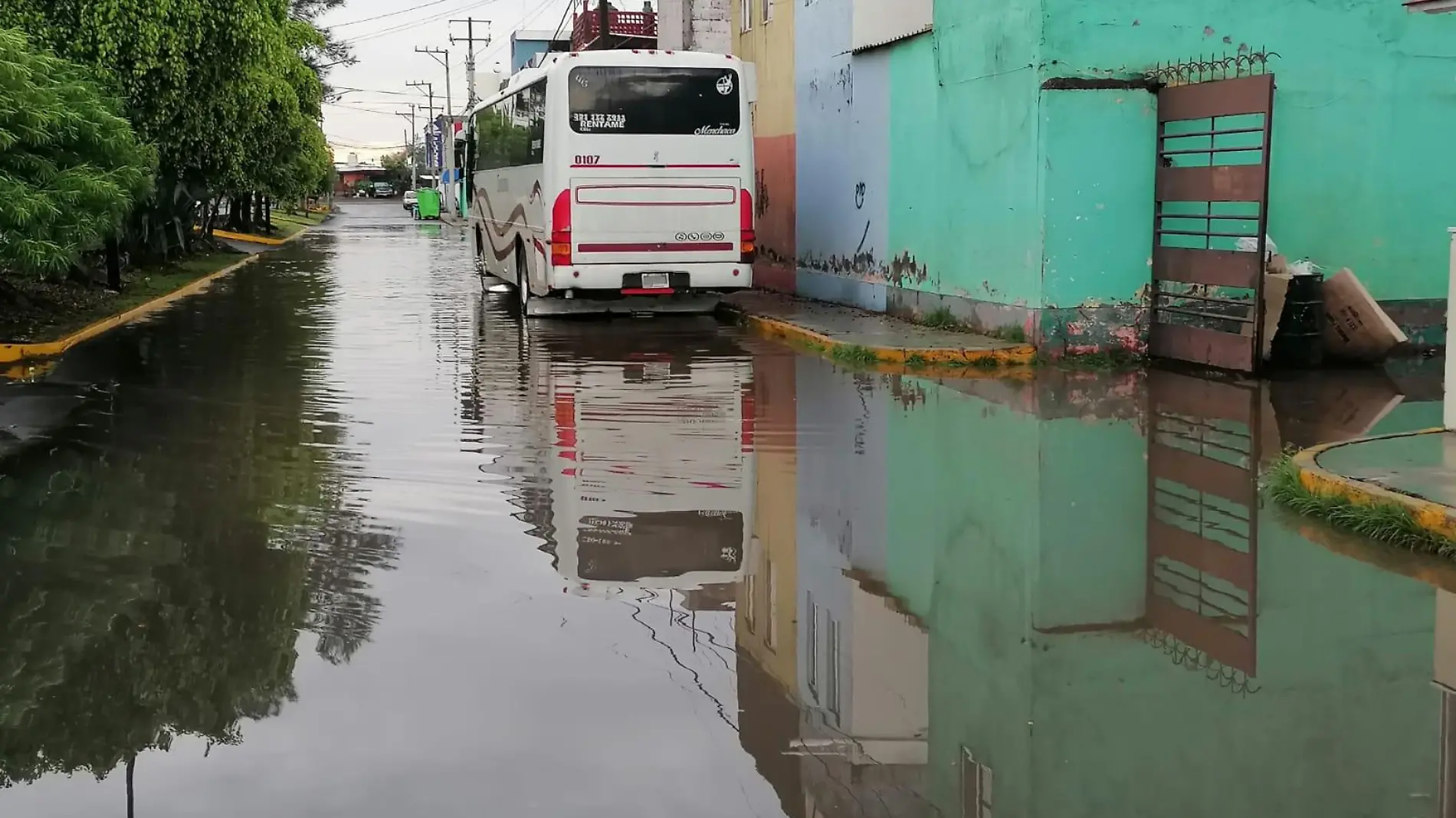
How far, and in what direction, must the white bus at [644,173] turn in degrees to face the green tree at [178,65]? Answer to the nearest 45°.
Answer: approximately 45° to its left

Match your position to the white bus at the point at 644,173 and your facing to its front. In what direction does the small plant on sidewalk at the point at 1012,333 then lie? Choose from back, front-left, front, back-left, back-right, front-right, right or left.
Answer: back-right

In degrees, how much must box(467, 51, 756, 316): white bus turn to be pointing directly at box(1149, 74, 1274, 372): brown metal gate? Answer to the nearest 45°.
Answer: approximately 135° to its right

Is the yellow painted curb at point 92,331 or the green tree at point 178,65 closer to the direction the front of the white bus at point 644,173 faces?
the green tree

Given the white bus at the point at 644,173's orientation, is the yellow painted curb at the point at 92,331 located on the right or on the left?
on its left

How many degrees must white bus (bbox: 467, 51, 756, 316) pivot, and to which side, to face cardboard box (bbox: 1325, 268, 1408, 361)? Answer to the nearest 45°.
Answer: approximately 135° to its right

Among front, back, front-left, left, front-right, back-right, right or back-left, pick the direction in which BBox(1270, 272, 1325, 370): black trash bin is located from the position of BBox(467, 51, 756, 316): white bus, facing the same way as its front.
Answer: back-right

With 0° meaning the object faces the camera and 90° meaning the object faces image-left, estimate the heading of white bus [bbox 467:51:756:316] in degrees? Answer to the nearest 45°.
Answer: approximately 180°
